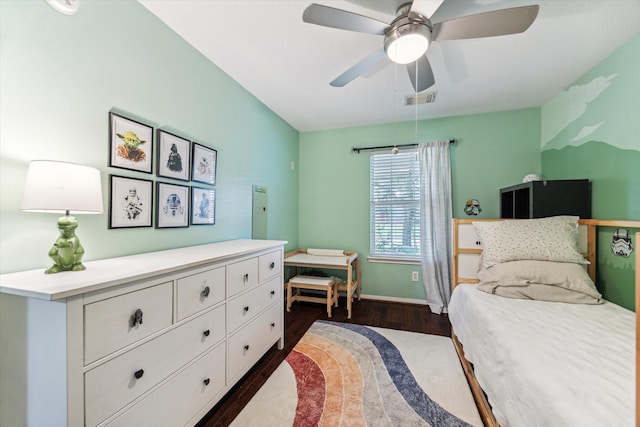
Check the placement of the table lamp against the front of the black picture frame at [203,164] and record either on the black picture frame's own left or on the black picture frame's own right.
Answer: on the black picture frame's own right

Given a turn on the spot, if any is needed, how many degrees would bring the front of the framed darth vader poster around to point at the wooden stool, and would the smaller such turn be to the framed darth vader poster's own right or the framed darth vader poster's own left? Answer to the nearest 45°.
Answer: approximately 45° to the framed darth vader poster's own left

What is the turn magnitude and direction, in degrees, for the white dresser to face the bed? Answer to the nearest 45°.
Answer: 0° — it already faces it

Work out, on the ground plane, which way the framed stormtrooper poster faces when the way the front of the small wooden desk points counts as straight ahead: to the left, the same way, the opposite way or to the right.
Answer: to the left

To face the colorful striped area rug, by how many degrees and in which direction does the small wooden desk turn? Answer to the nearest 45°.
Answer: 0° — it already faces it

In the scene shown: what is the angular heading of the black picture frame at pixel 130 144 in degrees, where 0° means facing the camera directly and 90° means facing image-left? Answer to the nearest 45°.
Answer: approximately 315°

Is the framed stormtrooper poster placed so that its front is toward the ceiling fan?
yes
